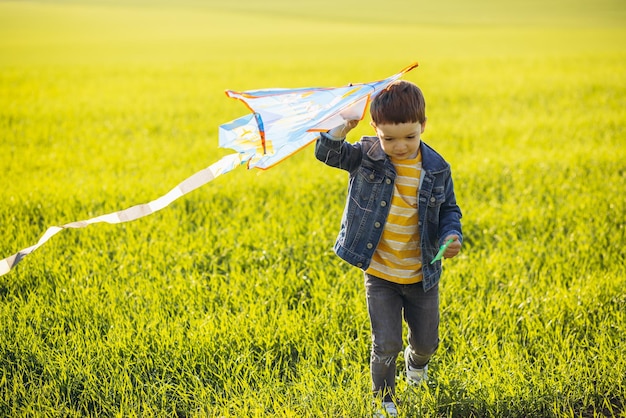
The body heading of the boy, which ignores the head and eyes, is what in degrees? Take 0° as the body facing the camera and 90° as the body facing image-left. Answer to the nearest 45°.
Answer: approximately 0°
